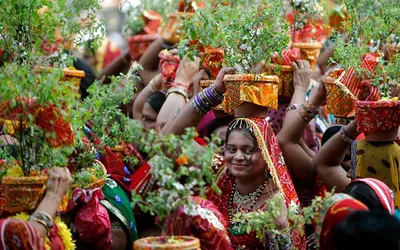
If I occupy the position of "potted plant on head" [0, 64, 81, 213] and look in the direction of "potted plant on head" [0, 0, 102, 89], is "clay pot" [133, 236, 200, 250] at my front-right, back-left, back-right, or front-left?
back-right

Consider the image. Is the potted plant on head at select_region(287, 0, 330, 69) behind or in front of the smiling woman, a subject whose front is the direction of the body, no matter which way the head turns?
behind

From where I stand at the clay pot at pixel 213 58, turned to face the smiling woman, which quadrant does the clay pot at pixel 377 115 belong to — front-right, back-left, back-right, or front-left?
front-left

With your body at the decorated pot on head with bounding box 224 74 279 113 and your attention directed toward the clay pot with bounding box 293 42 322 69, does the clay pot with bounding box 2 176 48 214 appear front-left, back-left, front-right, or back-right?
back-left

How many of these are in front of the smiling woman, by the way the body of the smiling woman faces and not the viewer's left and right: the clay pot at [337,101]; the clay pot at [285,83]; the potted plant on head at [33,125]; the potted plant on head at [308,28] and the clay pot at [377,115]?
1

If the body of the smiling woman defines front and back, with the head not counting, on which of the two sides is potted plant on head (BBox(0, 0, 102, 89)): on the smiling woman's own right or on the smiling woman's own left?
on the smiling woman's own right

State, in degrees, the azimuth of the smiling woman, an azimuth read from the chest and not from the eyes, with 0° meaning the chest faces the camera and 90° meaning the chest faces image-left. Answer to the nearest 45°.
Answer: approximately 45°

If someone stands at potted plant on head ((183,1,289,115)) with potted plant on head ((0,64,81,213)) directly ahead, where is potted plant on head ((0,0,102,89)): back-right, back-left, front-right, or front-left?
front-right

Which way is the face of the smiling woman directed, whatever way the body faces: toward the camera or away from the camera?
toward the camera

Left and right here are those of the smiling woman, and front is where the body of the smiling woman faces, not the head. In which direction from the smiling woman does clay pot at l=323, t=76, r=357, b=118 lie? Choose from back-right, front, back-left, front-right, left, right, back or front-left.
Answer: back

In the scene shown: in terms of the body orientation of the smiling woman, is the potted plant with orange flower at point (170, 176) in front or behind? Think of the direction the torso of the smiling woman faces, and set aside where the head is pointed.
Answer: in front

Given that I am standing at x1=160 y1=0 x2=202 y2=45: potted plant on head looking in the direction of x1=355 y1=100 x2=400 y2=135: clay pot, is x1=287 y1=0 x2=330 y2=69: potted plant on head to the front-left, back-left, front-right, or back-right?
front-left
